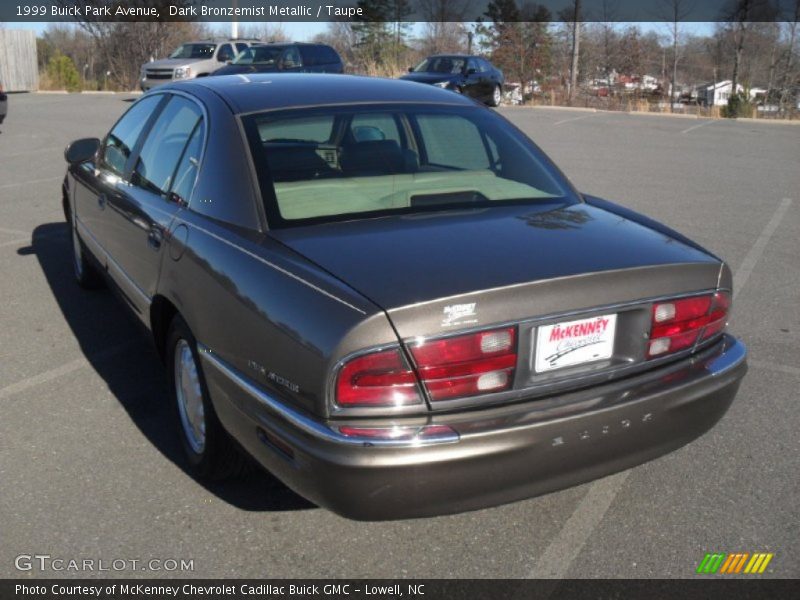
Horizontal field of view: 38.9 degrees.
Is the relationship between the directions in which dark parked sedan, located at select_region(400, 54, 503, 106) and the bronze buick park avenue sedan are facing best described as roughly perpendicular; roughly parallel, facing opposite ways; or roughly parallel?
roughly perpendicular

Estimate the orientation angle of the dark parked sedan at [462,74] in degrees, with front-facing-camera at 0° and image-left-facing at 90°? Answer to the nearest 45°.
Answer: approximately 45°

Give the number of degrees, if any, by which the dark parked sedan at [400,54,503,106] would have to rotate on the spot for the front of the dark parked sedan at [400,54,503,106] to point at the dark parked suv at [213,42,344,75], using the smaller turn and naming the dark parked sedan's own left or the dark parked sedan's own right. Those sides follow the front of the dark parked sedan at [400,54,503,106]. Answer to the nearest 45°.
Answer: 0° — it already faces it

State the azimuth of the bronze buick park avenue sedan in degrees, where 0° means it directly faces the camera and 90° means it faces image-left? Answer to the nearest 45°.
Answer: approximately 135°

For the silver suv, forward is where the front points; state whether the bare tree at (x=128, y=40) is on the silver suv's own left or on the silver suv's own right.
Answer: on the silver suv's own right

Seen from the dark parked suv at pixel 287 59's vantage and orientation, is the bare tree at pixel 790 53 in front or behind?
behind

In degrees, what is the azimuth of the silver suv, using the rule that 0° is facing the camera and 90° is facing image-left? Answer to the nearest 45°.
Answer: approximately 45°

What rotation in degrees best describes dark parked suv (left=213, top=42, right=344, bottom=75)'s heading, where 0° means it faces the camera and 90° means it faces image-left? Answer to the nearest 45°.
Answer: approximately 45°

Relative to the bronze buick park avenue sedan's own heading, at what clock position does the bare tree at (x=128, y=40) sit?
The bare tree is roughly at 1 o'clock from the bronze buick park avenue sedan.
